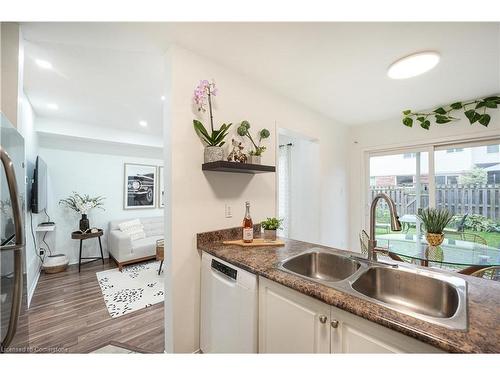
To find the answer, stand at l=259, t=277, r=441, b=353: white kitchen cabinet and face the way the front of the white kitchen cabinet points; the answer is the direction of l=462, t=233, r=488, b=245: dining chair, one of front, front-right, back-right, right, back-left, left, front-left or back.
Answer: back

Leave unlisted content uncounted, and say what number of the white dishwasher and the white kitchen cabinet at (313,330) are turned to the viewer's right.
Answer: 0

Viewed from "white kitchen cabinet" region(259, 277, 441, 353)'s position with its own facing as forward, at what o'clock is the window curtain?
The window curtain is roughly at 4 o'clock from the white kitchen cabinet.

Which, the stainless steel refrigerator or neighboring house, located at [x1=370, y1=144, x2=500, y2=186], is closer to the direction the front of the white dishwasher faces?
the stainless steel refrigerator

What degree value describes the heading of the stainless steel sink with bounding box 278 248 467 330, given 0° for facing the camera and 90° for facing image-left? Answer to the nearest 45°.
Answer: approximately 45°

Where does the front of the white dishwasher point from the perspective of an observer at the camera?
facing the viewer and to the left of the viewer

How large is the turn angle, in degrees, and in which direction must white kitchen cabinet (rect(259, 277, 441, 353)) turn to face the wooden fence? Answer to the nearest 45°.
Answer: approximately 180°

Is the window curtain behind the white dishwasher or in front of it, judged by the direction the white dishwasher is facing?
behind

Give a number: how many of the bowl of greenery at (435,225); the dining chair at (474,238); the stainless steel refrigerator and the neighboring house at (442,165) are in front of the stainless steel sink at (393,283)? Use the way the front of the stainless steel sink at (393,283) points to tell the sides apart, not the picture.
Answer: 1

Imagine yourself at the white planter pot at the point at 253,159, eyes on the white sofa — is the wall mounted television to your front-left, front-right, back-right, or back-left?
front-left

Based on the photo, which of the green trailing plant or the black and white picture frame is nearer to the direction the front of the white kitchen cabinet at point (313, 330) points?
the black and white picture frame
